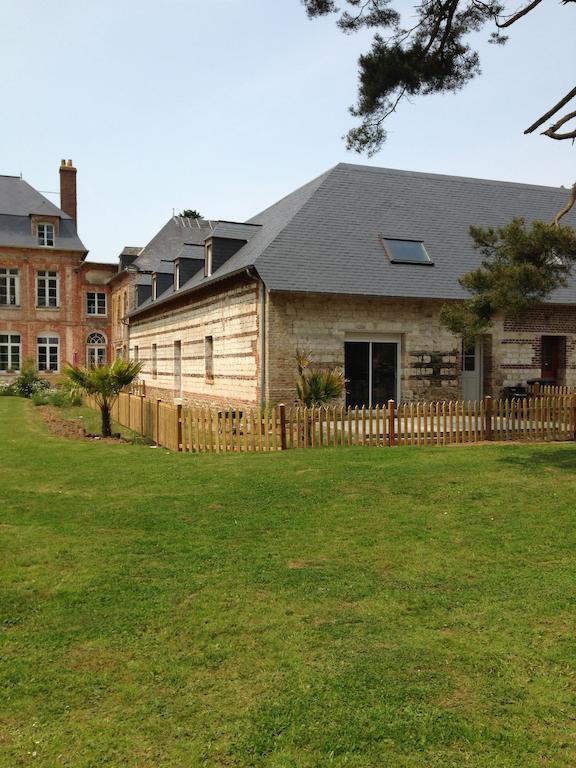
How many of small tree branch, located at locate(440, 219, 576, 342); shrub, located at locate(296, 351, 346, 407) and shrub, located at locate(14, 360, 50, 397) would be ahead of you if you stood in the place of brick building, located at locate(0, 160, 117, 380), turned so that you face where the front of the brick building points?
3

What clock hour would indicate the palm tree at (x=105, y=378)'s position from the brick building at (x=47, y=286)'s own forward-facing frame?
The palm tree is roughly at 12 o'clock from the brick building.

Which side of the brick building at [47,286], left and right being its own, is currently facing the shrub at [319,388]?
front

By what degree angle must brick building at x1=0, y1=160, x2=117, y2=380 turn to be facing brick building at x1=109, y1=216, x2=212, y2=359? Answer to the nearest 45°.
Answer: approximately 45° to its left

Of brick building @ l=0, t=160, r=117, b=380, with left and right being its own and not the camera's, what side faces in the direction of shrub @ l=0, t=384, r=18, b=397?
front

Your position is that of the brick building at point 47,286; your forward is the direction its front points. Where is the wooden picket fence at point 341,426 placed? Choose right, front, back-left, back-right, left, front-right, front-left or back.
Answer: front

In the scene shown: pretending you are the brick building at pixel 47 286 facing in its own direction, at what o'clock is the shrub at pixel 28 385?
The shrub is roughly at 12 o'clock from the brick building.

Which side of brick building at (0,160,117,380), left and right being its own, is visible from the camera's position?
front

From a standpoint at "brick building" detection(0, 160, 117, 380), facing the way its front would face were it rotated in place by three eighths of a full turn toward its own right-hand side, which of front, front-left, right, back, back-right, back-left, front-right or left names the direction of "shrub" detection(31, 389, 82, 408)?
back-left

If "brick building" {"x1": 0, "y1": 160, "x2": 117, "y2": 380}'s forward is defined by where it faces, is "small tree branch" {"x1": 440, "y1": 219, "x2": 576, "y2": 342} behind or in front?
in front

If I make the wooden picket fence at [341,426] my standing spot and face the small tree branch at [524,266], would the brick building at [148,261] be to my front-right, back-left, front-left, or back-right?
back-left

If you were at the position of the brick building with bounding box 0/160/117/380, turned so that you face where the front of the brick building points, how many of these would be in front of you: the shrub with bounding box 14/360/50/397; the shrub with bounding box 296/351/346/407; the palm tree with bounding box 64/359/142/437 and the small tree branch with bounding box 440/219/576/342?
4
